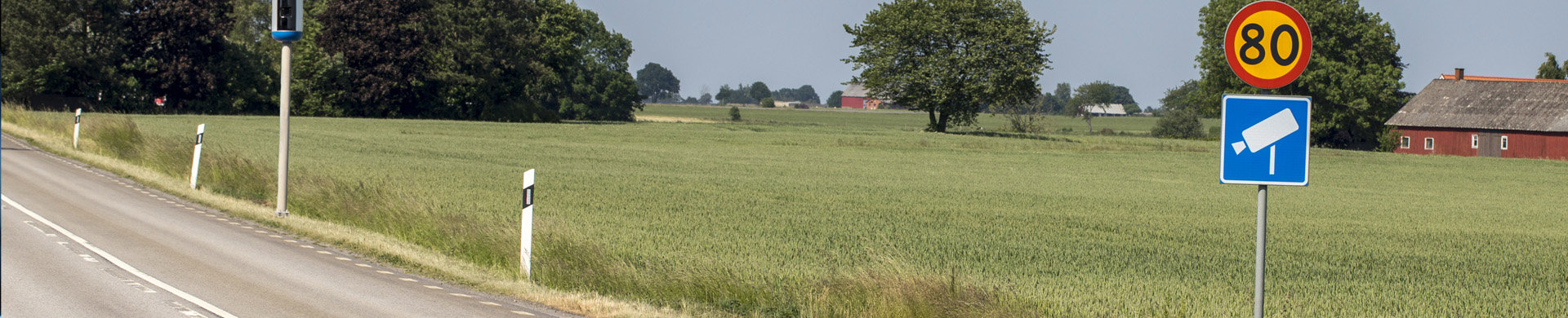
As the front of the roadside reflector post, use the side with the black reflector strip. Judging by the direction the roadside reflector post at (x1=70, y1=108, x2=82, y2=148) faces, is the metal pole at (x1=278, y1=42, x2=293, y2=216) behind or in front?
in front

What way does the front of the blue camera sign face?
toward the camera

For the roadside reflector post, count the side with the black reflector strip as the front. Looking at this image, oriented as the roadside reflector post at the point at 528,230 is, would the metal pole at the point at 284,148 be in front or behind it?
behind

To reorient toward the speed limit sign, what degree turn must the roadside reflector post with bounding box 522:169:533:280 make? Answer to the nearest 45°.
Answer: approximately 45° to its left

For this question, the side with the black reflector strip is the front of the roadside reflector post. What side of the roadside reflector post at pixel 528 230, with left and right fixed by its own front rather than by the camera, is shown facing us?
front

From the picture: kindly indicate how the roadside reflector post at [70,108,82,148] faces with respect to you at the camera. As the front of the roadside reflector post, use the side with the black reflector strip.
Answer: facing the viewer

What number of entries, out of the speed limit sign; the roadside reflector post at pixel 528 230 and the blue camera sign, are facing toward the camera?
3

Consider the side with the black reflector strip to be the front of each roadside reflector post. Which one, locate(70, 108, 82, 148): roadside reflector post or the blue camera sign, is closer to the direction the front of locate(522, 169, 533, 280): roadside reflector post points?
the blue camera sign

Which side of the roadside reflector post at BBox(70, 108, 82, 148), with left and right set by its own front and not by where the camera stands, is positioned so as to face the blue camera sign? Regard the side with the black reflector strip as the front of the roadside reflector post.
front

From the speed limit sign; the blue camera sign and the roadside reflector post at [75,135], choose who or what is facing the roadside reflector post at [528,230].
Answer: the roadside reflector post at [75,135]

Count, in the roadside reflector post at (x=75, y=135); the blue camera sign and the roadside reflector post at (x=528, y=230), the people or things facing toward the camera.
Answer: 3

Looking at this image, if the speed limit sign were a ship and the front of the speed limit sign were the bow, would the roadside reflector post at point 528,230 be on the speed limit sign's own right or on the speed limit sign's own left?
on the speed limit sign's own right

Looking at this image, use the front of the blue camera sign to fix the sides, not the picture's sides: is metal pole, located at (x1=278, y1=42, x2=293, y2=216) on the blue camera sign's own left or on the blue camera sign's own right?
on the blue camera sign's own right

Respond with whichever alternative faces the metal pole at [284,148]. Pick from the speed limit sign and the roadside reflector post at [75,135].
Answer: the roadside reflector post

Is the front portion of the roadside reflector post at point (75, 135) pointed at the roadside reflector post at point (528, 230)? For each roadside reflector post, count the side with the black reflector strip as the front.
yes
